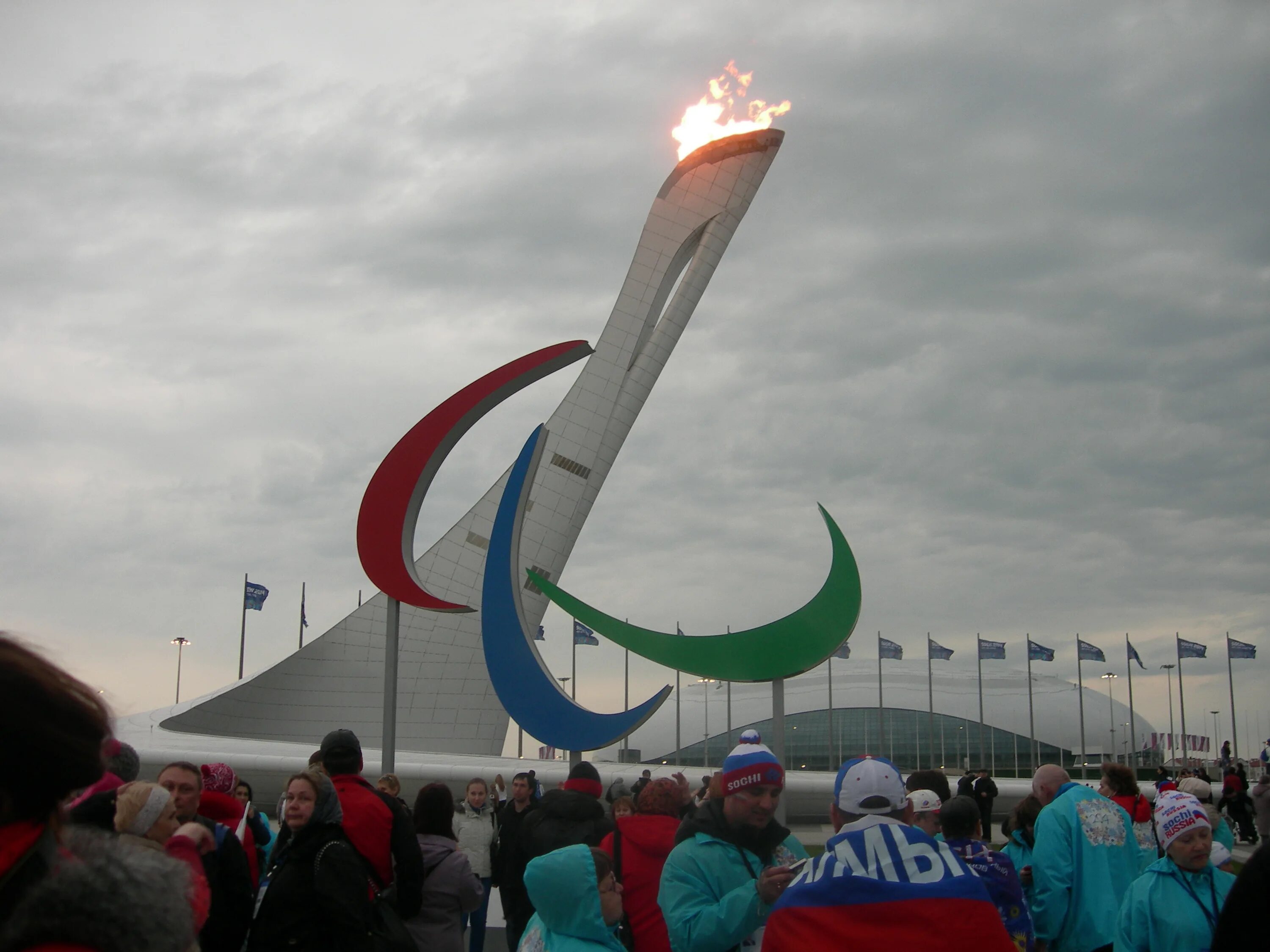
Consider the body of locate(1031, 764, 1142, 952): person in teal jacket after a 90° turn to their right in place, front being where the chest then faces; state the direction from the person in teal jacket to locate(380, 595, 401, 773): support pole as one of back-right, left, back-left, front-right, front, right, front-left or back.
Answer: left

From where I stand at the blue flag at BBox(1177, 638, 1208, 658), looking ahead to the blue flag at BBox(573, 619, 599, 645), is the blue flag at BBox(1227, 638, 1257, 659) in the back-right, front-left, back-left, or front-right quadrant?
back-left

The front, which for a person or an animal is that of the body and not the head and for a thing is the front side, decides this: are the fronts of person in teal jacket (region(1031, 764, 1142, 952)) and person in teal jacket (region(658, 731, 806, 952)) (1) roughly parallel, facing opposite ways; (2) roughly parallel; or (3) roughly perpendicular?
roughly parallel, facing opposite ways

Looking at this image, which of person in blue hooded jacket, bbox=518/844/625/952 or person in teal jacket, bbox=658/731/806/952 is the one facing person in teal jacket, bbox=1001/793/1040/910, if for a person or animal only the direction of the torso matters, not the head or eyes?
the person in blue hooded jacket

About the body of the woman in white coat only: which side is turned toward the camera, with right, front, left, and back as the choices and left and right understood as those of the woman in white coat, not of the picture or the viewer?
front

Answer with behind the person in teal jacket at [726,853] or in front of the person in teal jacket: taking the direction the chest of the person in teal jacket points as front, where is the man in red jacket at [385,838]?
behind

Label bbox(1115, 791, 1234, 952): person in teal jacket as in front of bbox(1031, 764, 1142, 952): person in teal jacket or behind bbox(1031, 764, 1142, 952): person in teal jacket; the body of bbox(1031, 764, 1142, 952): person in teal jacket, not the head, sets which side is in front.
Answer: behind

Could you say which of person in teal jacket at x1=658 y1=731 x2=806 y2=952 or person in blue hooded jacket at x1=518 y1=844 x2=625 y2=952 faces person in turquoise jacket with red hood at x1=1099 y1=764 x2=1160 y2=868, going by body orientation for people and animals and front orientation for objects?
the person in blue hooded jacket

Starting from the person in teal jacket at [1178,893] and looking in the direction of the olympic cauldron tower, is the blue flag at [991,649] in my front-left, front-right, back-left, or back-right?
front-right

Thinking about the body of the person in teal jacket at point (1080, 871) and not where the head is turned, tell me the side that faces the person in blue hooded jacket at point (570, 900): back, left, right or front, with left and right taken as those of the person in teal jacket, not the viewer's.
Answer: left

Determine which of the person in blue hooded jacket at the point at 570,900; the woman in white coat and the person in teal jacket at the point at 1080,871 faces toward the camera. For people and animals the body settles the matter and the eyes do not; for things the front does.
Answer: the woman in white coat

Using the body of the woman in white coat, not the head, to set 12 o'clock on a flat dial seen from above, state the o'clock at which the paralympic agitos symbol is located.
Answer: The paralympic agitos symbol is roughly at 6 o'clock from the woman in white coat.

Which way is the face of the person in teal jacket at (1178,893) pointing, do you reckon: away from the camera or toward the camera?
toward the camera
